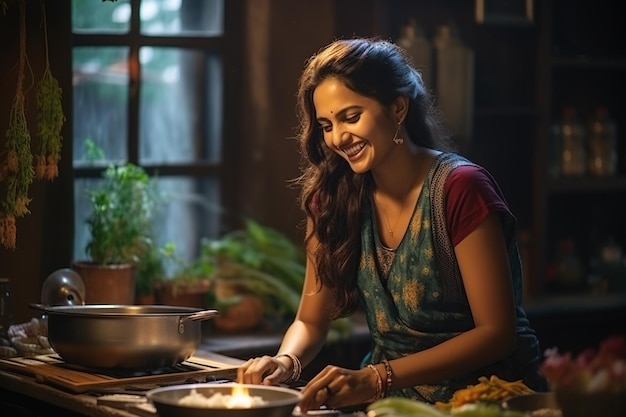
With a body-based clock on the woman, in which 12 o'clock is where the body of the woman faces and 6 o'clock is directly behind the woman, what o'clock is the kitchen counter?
The kitchen counter is roughly at 1 o'clock from the woman.

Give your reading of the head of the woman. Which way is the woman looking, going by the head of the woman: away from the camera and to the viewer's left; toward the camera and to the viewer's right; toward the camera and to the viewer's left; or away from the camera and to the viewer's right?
toward the camera and to the viewer's left

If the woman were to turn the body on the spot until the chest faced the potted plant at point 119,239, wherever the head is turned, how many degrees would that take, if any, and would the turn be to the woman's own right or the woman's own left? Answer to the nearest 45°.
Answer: approximately 90° to the woman's own right

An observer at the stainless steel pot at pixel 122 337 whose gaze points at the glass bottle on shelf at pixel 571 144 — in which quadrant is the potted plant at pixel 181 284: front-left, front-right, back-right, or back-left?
front-left

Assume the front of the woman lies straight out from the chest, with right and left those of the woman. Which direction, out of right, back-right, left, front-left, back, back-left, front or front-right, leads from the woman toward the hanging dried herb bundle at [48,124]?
front-right

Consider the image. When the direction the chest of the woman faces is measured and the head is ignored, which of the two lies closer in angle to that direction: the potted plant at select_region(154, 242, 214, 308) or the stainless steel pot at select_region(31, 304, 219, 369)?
the stainless steel pot

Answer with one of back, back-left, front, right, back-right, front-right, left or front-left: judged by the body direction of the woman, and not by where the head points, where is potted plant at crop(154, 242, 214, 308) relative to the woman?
right

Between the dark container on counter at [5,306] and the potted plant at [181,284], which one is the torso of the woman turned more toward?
the dark container on counter

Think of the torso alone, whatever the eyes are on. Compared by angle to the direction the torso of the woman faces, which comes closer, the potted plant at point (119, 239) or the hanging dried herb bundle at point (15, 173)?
the hanging dried herb bundle

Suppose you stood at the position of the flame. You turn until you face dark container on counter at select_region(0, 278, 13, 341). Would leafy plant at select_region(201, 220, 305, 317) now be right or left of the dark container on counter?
right

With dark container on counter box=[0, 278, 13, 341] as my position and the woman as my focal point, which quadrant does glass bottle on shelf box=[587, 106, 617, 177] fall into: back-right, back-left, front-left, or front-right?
front-left

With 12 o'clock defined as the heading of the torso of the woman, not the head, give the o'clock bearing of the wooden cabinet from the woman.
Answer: The wooden cabinet is roughly at 5 o'clock from the woman.

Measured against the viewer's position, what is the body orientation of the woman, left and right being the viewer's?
facing the viewer and to the left of the viewer

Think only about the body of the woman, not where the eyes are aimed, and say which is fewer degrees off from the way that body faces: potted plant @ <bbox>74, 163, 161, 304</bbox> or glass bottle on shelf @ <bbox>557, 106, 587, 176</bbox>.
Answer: the potted plant
